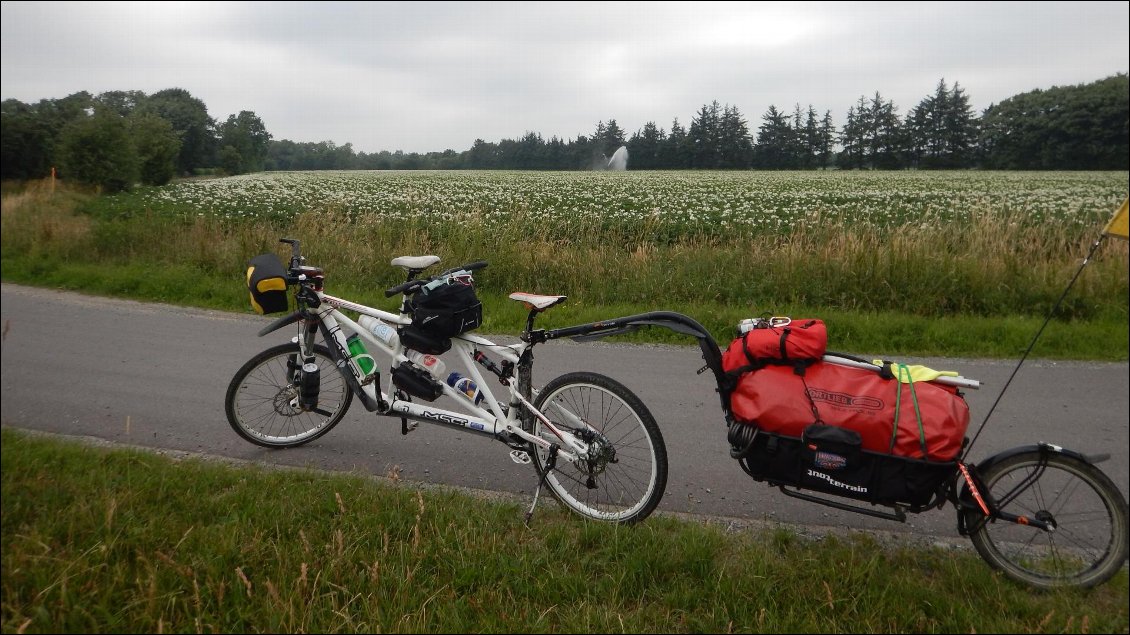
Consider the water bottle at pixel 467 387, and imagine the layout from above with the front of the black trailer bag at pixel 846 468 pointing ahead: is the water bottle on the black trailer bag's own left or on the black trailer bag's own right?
on the black trailer bag's own right

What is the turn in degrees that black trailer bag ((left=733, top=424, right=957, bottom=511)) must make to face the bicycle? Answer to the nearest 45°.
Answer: approximately 90° to its right

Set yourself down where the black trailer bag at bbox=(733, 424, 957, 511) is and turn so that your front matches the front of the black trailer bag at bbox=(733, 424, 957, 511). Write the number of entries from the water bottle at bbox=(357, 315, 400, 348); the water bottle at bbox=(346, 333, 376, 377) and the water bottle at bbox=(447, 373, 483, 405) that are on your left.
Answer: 0

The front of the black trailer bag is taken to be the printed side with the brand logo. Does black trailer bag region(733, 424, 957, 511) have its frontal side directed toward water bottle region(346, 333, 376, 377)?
no
